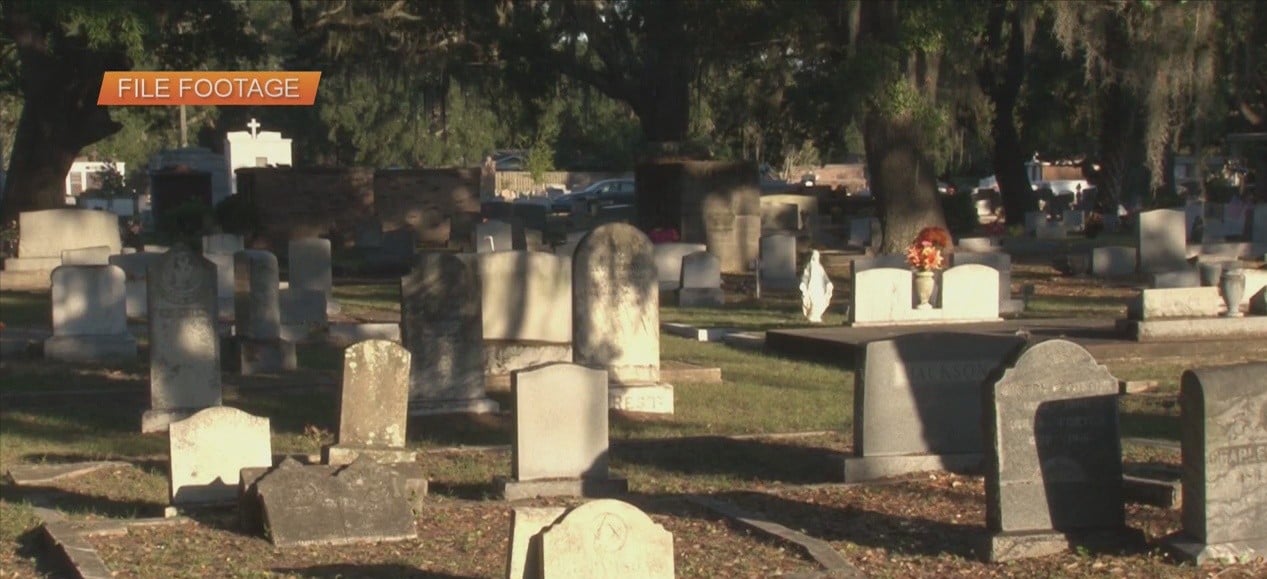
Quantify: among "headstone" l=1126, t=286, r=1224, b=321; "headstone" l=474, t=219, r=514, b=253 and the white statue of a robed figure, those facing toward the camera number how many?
3

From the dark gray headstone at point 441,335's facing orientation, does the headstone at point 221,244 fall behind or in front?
behind

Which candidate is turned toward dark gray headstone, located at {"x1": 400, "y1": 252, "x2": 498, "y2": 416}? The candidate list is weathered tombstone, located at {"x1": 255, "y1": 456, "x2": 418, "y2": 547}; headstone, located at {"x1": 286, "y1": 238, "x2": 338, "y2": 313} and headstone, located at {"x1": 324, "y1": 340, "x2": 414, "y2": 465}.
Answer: headstone, located at {"x1": 286, "y1": 238, "x2": 338, "y2": 313}

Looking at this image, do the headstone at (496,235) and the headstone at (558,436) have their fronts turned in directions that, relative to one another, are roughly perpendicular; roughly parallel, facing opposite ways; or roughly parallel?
roughly parallel

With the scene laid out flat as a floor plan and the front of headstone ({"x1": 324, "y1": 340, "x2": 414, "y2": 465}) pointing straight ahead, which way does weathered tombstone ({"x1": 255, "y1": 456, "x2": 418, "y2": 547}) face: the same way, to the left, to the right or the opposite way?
the same way

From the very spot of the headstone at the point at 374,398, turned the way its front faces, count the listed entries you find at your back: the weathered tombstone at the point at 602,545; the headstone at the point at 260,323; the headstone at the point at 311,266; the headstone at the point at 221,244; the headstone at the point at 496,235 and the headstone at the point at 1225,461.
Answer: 4

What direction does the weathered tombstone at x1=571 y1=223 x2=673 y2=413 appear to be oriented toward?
toward the camera

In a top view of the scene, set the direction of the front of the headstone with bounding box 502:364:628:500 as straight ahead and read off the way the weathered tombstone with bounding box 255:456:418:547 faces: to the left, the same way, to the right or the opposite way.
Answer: the same way

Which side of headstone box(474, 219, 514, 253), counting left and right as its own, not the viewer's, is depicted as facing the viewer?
front

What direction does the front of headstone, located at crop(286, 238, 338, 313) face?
toward the camera

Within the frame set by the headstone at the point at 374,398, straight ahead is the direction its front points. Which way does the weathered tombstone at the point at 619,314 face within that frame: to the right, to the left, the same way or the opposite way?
the same way

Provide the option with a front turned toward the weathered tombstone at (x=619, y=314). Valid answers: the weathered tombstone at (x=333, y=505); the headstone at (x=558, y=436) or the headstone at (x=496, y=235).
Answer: the headstone at (x=496, y=235)

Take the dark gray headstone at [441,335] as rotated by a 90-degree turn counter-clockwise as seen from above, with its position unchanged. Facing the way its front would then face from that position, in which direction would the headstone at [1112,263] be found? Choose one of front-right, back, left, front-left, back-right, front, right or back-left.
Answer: front-left

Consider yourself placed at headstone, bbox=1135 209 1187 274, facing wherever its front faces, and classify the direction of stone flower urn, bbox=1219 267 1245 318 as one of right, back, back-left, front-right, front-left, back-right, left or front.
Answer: front

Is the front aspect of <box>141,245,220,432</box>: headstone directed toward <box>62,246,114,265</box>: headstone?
no
